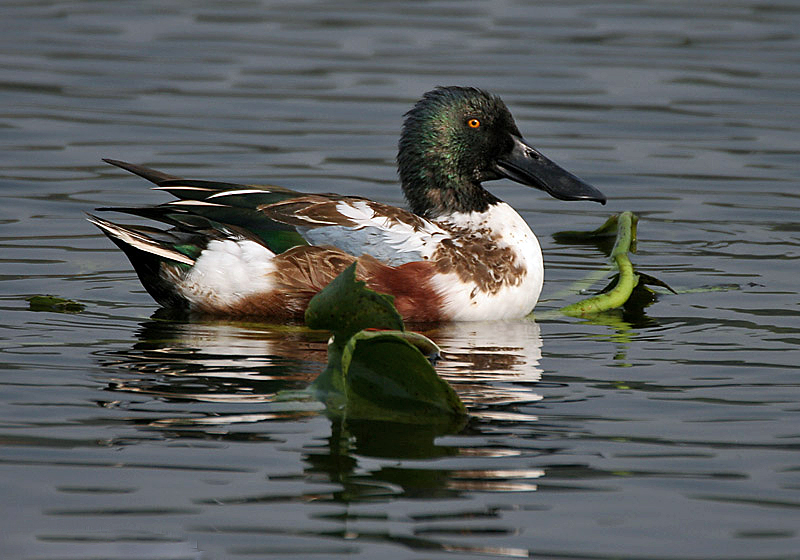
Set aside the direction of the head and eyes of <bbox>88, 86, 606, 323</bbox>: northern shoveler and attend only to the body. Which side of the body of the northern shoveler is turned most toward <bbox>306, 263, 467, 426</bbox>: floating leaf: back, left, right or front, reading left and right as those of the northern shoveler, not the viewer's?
right

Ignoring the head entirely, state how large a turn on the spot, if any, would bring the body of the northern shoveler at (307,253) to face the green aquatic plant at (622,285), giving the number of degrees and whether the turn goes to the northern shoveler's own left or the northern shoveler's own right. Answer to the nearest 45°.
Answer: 0° — it already faces it

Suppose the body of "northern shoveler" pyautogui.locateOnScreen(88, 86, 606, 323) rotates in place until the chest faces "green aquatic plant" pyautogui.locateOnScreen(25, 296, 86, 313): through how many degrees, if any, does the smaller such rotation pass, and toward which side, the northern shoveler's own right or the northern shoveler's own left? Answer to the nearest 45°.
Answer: approximately 180°

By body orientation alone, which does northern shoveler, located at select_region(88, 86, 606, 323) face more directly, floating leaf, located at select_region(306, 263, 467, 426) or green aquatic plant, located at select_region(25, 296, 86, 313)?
the floating leaf

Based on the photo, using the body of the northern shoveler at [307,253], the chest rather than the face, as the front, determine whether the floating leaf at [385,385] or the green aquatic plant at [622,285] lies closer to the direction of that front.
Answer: the green aquatic plant

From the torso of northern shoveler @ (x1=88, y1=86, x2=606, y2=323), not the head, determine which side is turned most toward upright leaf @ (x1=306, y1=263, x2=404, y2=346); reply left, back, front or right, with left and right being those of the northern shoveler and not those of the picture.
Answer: right

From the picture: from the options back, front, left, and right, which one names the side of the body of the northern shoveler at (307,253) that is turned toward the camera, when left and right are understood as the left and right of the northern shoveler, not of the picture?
right
